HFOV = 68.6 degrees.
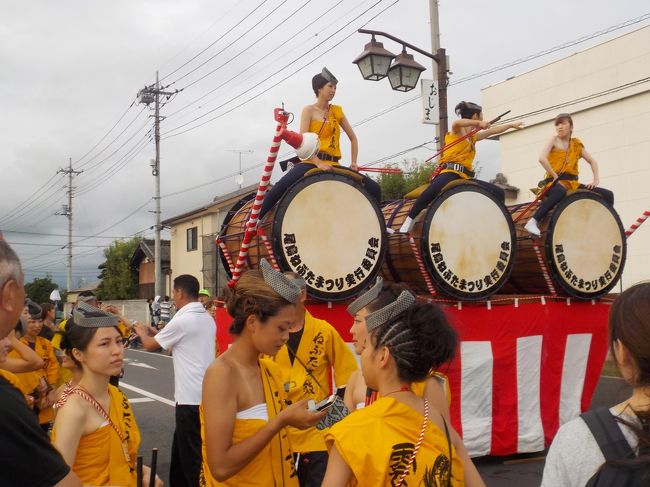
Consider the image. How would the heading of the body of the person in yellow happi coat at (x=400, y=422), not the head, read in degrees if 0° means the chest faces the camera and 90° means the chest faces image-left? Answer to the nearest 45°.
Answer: approximately 135°

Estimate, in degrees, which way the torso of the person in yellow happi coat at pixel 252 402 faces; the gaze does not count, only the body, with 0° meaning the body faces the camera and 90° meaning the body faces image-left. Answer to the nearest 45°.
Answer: approximately 315°

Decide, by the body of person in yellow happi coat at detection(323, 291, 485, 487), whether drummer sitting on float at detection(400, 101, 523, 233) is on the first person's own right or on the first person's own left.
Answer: on the first person's own right

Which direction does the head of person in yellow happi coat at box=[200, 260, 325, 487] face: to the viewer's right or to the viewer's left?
to the viewer's right

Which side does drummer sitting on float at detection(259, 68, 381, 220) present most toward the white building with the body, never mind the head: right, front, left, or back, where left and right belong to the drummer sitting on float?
left

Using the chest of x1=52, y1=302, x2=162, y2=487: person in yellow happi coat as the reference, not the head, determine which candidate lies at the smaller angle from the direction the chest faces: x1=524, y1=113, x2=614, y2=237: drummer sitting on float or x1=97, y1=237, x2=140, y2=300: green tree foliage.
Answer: the drummer sitting on float

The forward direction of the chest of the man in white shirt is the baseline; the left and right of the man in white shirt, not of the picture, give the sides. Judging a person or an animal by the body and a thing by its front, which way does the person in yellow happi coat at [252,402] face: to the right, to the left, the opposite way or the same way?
the opposite way
